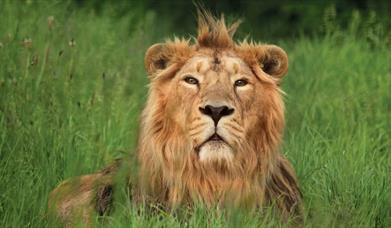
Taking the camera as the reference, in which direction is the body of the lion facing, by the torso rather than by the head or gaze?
toward the camera
